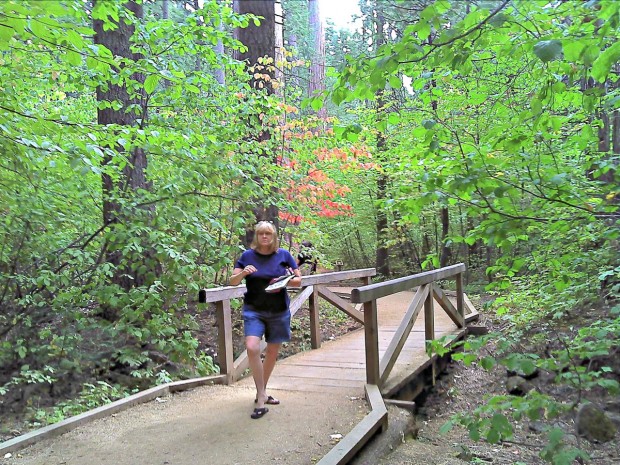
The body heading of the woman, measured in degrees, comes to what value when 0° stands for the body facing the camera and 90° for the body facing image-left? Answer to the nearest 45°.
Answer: approximately 0°

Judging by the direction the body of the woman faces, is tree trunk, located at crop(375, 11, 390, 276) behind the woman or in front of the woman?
behind

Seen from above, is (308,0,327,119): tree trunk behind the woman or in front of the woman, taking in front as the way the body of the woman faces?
behind

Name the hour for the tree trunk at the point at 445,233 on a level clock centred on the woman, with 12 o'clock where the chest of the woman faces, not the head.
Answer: The tree trunk is roughly at 7 o'clock from the woman.
